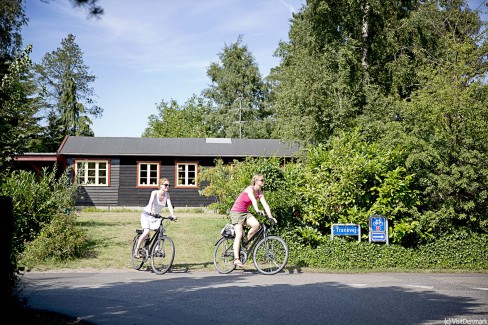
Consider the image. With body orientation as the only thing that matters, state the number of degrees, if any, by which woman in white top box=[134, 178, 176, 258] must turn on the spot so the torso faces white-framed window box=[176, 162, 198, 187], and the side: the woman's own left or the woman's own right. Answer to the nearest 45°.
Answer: approximately 135° to the woman's own left

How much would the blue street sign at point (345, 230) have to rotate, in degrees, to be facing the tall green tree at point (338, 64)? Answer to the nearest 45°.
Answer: approximately 180°

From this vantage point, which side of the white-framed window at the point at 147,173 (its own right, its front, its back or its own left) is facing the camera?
front

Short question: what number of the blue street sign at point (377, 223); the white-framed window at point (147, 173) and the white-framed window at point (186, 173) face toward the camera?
3

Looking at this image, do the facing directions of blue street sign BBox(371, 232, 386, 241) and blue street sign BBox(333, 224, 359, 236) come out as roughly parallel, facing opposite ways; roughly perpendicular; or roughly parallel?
roughly parallel

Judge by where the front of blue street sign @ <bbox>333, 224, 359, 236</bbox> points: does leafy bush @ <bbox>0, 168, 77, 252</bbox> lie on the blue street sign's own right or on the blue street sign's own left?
on the blue street sign's own right

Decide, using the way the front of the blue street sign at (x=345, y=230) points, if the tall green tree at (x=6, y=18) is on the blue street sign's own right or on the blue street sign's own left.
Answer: on the blue street sign's own right

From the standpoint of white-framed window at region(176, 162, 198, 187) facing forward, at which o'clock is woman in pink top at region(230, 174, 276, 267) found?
The woman in pink top is roughly at 12 o'clock from the white-framed window.

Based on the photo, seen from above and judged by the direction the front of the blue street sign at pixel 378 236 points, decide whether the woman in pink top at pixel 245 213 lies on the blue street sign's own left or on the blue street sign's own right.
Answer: on the blue street sign's own right

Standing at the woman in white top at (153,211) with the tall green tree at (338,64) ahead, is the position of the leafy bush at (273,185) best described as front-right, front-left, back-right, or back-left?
front-right

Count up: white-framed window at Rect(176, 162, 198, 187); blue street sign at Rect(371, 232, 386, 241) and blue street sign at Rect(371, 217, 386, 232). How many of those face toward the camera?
3

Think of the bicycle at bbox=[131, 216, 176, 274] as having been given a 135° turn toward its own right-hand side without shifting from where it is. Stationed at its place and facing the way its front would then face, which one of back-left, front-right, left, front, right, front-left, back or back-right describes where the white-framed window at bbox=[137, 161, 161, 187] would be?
right

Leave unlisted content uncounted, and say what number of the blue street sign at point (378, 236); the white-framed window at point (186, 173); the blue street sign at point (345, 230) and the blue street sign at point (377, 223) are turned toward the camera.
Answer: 4

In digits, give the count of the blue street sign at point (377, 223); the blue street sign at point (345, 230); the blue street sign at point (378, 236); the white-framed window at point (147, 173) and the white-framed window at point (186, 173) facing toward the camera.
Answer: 5

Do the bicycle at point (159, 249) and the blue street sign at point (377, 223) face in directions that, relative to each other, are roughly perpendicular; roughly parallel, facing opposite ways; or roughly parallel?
roughly perpendicular

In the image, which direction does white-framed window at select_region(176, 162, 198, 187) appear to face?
toward the camera

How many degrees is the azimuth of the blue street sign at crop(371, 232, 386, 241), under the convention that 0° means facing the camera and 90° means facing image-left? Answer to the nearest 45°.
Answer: approximately 0°
